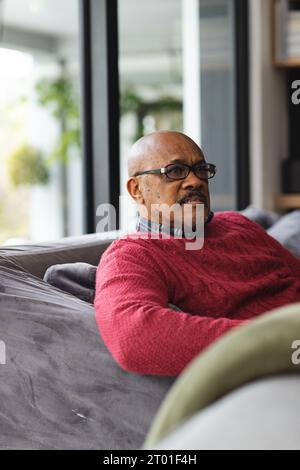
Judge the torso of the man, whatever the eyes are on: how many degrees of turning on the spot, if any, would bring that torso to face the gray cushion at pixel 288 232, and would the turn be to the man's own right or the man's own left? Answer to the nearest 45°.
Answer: approximately 135° to the man's own left

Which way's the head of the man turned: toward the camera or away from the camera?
toward the camera
